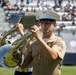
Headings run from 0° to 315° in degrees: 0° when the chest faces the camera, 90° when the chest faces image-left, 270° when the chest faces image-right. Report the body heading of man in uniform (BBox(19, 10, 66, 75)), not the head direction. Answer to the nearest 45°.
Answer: approximately 45°

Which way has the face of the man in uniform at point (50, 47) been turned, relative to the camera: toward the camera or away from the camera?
toward the camera
